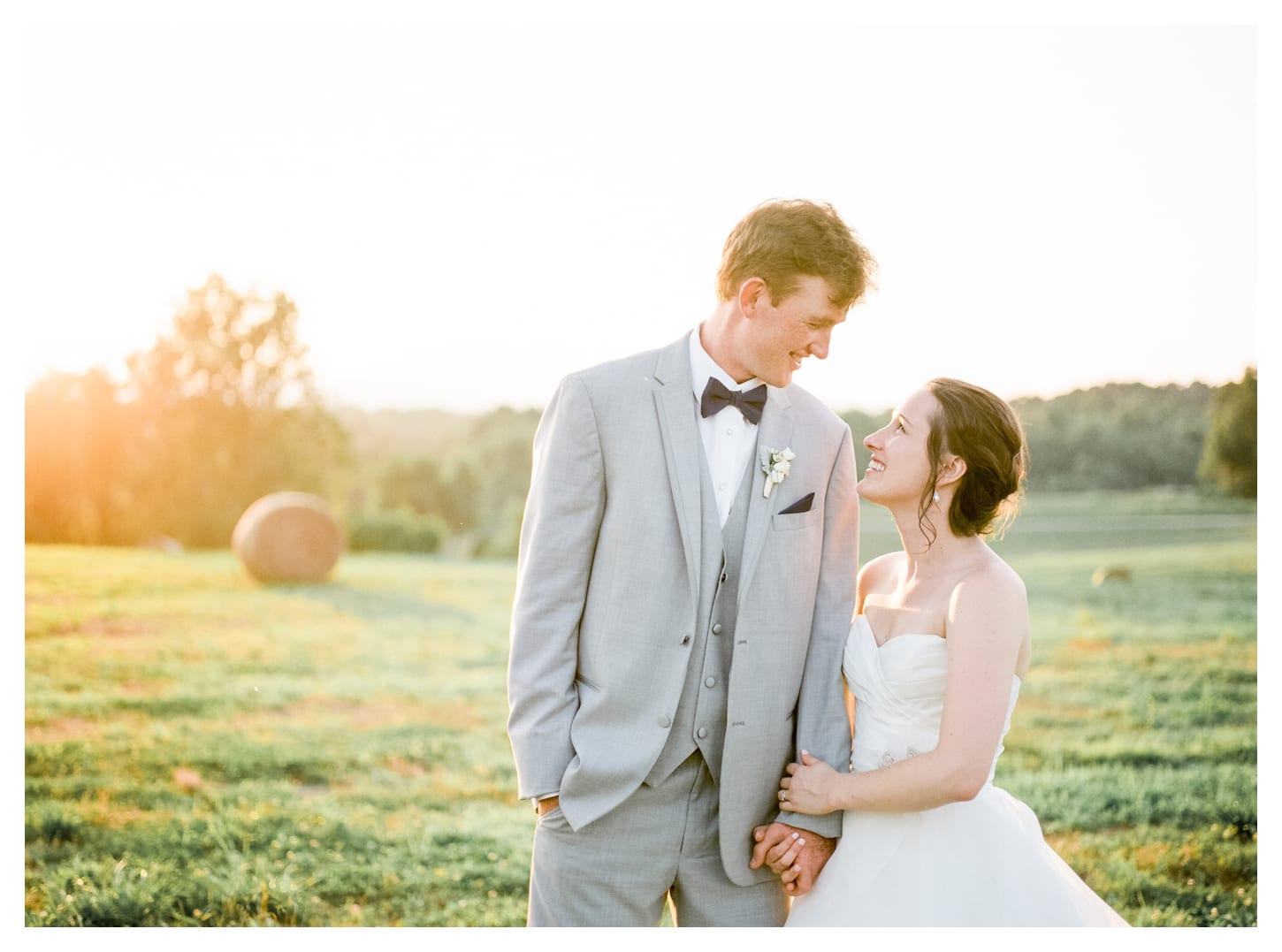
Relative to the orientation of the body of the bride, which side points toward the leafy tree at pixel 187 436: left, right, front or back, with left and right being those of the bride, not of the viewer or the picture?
right

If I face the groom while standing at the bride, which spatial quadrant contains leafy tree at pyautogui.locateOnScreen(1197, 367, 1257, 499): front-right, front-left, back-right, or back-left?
back-right

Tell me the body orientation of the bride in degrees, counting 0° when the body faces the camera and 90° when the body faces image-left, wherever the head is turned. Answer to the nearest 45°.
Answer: approximately 45°

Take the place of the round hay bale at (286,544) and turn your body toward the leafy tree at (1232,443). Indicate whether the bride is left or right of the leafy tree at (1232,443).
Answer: right

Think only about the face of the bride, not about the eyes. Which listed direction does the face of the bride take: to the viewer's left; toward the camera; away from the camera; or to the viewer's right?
to the viewer's left

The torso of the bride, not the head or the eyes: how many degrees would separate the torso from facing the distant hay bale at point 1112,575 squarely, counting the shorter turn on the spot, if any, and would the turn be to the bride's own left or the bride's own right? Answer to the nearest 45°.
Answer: approximately 135° to the bride's own right

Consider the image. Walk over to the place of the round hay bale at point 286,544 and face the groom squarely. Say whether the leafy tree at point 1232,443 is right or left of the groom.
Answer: left

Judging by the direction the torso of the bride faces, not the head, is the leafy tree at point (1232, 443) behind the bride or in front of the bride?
behind
